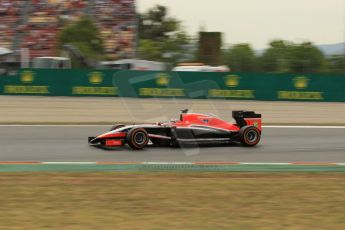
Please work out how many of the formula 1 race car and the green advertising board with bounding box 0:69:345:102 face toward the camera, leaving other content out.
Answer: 1

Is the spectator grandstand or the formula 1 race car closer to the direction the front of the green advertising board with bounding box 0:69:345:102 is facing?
the formula 1 race car

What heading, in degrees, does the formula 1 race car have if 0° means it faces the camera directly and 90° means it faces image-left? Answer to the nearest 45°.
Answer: approximately 90°

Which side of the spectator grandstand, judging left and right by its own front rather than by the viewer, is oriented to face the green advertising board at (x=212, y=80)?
front

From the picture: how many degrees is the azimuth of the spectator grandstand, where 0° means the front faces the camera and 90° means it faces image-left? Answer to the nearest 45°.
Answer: approximately 0°

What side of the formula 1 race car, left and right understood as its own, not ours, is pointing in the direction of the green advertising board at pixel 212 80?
right

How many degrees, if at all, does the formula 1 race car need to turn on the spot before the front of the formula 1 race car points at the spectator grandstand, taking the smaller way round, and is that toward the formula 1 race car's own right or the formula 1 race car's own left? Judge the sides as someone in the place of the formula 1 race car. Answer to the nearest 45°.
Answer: approximately 90° to the formula 1 race car's own right

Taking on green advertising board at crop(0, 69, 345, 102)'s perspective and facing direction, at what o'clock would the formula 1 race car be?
The formula 1 race car is roughly at 12 o'clock from the green advertising board.

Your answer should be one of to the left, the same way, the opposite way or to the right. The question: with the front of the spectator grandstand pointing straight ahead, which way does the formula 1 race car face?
to the right

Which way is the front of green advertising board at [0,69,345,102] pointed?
toward the camera

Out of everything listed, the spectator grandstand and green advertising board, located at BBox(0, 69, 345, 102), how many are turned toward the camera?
2

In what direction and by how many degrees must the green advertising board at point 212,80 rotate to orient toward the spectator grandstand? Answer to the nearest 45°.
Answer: approximately 135° to its right

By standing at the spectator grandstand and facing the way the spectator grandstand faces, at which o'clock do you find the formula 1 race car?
The formula 1 race car is roughly at 12 o'clock from the spectator grandstand.
